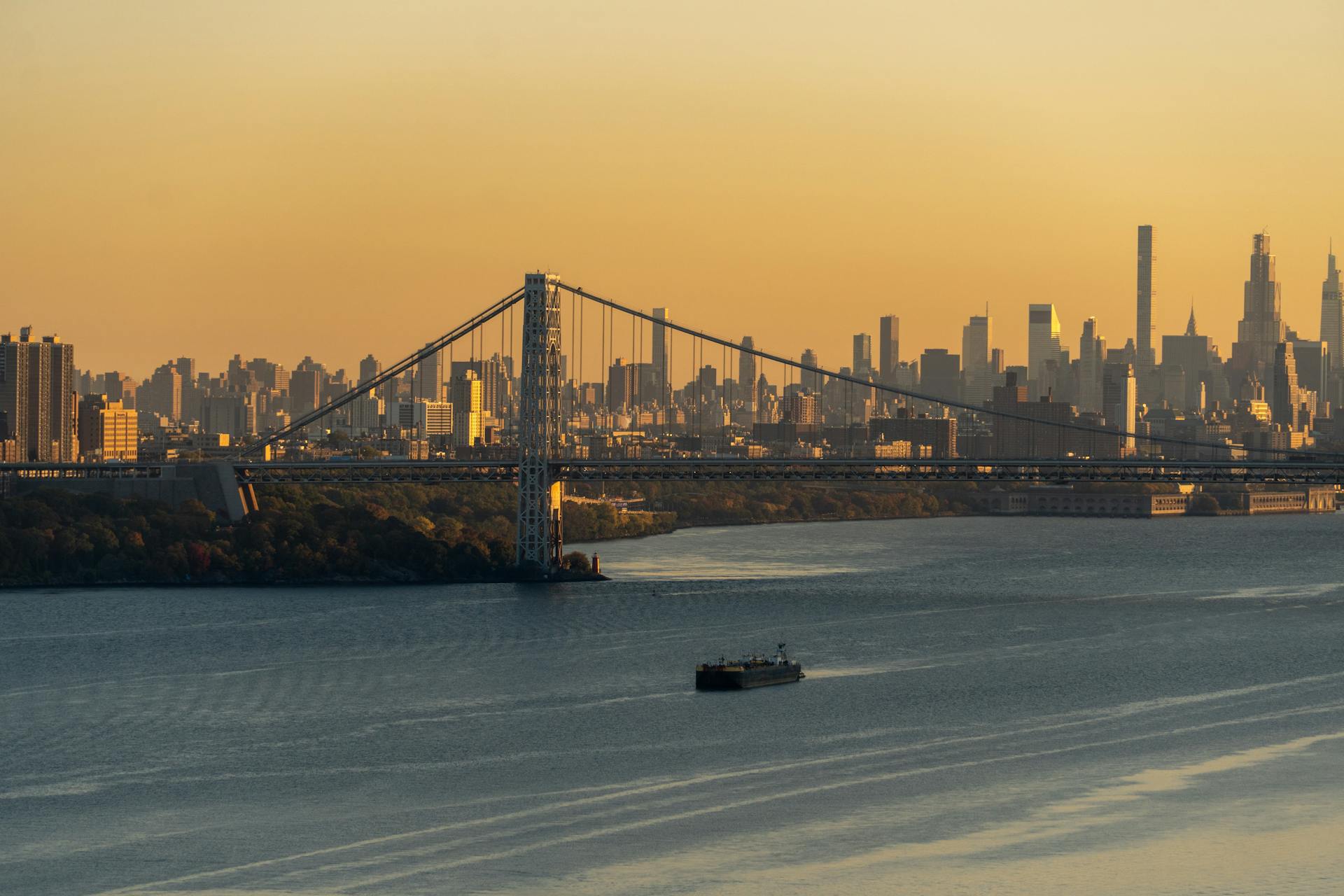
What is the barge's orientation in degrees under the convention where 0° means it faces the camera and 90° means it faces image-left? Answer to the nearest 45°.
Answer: approximately 45°
